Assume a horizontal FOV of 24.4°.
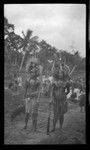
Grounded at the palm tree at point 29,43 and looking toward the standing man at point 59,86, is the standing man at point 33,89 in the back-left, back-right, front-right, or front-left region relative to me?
front-right

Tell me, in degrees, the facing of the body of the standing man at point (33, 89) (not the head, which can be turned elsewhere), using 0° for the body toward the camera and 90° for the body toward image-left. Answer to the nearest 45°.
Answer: approximately 0°

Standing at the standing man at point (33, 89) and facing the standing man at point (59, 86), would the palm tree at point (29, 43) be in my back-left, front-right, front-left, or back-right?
back-left

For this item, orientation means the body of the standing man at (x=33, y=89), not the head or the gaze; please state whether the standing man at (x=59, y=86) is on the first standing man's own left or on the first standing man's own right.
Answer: on the first standing man's own left
